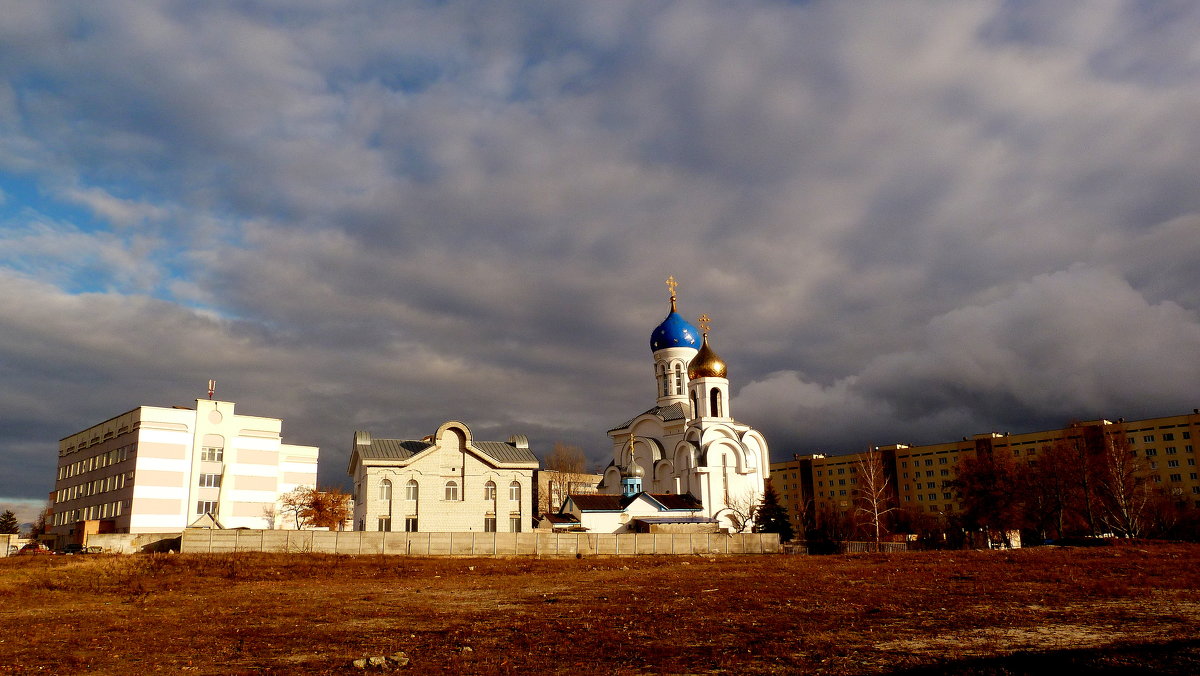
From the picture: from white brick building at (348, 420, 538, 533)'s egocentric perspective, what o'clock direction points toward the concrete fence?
The concrete fence is roughly at 12 o'clock from the white brick building.

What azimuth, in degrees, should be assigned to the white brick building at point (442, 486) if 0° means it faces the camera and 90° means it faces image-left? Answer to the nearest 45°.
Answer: approximately 0°

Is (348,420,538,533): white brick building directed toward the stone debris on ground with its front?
yes
